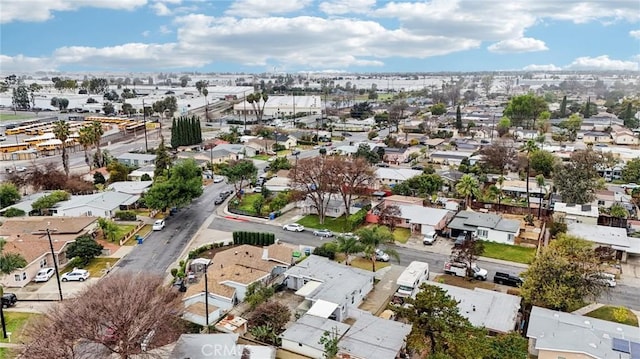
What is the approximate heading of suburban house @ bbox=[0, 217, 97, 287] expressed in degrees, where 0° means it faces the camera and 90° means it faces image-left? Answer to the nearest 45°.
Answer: approximately 315°

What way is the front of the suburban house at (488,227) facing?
toward the camera

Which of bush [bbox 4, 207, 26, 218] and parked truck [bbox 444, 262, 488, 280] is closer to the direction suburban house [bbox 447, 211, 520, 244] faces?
the parked truck

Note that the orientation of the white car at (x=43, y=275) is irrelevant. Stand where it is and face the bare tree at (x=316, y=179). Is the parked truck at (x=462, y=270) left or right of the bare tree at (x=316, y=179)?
right

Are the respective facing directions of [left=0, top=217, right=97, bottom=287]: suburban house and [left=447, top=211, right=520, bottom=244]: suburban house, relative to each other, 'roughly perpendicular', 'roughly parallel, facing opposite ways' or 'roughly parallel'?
roughly perpendicular

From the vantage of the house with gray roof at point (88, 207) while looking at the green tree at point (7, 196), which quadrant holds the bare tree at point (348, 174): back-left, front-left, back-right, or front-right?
back-right

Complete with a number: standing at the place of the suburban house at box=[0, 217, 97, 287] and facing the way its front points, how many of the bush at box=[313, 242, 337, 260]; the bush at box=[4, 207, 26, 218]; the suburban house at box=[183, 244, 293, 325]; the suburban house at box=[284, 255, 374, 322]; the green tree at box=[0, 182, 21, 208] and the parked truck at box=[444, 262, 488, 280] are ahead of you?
4

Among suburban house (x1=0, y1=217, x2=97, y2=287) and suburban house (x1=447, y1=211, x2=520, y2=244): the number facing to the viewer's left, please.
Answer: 0

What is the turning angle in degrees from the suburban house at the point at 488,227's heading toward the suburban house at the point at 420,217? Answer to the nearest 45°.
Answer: approximately 90° to its right

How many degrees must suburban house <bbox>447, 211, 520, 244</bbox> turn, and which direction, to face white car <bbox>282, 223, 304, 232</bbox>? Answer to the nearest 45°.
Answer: approximately 90° to its right

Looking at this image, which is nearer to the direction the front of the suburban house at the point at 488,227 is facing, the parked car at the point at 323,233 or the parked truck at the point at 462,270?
the parked truck

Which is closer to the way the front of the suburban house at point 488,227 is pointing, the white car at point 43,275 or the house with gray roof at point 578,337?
the house with gray roof

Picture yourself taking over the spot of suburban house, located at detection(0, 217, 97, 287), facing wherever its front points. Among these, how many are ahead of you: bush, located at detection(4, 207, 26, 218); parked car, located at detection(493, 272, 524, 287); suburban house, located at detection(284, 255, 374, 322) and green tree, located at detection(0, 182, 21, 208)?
2

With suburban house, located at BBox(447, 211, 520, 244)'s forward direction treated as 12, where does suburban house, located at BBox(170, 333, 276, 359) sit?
suburban house, located at BBox(170, 333, 276, 359) is roughly at 1 o'clock from suburban house, located at BBox(447, 211, 520, 244).

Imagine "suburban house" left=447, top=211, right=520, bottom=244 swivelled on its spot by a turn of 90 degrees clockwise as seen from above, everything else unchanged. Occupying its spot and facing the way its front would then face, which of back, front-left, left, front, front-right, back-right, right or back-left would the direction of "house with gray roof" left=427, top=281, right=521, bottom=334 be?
left
